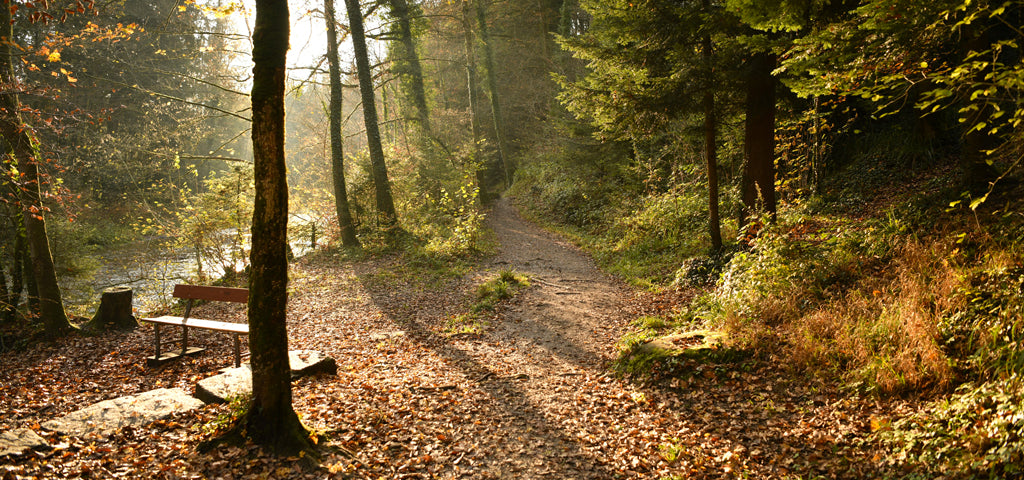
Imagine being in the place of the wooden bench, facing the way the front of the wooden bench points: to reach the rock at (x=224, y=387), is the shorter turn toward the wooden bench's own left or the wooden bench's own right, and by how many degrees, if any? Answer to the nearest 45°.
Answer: approximately 45° to the wooden bench's own left

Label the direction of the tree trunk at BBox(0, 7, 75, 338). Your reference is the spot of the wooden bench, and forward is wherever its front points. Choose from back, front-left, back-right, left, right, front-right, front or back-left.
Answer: right

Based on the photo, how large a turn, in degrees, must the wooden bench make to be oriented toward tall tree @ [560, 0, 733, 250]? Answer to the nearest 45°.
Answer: approximately 135° to its left

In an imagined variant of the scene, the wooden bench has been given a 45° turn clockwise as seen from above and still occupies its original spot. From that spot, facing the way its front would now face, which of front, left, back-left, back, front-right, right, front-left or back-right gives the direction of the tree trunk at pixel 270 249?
left

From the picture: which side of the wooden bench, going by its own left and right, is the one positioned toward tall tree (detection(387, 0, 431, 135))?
back

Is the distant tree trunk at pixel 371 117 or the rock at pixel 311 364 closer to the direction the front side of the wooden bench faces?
the rock

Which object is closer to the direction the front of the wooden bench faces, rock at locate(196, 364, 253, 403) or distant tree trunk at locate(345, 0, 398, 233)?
the rock

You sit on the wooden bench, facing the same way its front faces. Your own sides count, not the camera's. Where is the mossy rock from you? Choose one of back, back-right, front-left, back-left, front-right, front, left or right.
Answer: left

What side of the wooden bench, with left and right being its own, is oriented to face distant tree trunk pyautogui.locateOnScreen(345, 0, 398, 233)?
back

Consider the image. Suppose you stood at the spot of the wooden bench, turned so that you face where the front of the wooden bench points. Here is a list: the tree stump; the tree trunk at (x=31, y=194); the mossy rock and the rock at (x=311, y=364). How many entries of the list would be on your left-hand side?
2

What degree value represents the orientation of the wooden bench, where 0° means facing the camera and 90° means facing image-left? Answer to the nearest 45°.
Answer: approximately 45°
